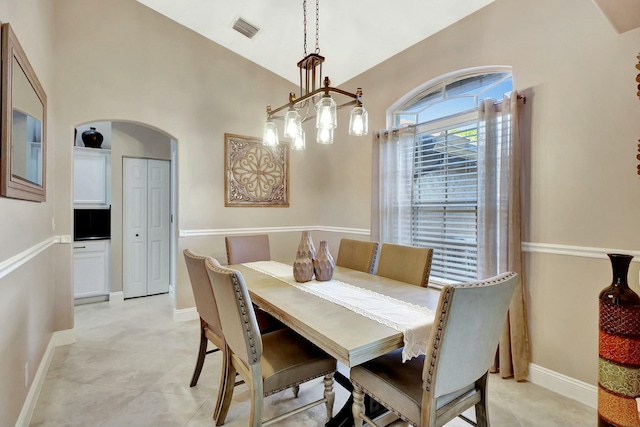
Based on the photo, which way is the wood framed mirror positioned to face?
to the viewer's right

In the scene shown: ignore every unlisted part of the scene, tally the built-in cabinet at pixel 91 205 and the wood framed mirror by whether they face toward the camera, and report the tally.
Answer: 1

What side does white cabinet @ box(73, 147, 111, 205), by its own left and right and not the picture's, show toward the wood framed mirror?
front

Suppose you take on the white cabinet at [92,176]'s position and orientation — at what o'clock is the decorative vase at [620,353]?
The decorative vase is roughly at 11 o'clock from the white cabinet.

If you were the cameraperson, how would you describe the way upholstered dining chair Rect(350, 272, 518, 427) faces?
facing away from the viewer and to the left of the viewer

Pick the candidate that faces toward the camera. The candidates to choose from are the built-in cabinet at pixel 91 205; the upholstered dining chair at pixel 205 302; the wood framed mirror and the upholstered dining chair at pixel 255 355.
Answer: the built-in cabinet

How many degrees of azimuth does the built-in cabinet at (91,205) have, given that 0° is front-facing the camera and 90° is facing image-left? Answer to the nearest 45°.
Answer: approximately 0°

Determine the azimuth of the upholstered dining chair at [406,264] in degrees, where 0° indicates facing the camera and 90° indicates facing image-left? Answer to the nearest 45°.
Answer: approximately 45°

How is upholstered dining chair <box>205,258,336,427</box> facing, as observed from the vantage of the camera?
facing away from the viewer and to the right of the viewer

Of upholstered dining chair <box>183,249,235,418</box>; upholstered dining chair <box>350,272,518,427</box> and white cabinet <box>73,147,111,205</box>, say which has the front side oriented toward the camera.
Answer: the white cabinet

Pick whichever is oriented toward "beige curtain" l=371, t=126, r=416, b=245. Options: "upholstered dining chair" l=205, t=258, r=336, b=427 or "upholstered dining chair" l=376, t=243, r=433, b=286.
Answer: "upholstered dining chair" l=205, t=258, r=336, b=427
